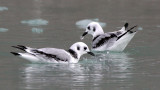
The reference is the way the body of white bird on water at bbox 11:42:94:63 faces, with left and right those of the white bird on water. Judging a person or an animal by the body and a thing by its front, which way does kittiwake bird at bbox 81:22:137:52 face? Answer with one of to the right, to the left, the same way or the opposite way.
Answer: the opposite way

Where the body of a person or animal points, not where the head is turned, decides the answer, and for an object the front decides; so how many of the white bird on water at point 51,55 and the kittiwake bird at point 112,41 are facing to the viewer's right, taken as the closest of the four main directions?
1

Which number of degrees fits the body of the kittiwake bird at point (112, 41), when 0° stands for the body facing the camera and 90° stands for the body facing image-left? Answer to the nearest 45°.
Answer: approximately 90°

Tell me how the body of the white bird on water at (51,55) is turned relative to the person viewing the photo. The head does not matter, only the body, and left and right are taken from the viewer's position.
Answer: facing to the right of the viewer

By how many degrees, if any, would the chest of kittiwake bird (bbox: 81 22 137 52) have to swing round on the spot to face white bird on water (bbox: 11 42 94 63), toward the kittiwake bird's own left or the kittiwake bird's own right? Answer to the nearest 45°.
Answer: approximately 45° to the kittiwake bird's own left
